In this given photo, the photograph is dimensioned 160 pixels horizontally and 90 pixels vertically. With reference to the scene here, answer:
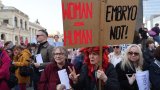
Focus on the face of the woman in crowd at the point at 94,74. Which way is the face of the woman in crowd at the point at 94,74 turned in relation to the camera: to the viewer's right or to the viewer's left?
to the viewer's left

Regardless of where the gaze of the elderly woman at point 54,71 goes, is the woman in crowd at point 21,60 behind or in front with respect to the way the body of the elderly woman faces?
behind

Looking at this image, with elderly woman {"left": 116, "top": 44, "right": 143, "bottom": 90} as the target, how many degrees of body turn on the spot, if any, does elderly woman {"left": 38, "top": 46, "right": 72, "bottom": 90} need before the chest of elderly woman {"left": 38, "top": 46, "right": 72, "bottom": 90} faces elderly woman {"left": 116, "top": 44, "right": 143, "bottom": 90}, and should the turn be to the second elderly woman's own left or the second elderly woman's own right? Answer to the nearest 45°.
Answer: approximately 90° to the second elderly woman's own left

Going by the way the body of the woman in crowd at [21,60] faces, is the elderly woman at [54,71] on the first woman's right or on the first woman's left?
on the first woman's left

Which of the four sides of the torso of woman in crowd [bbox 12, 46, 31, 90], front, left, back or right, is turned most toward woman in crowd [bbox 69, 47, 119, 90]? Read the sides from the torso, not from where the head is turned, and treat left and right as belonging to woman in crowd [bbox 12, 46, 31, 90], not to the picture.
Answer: left
